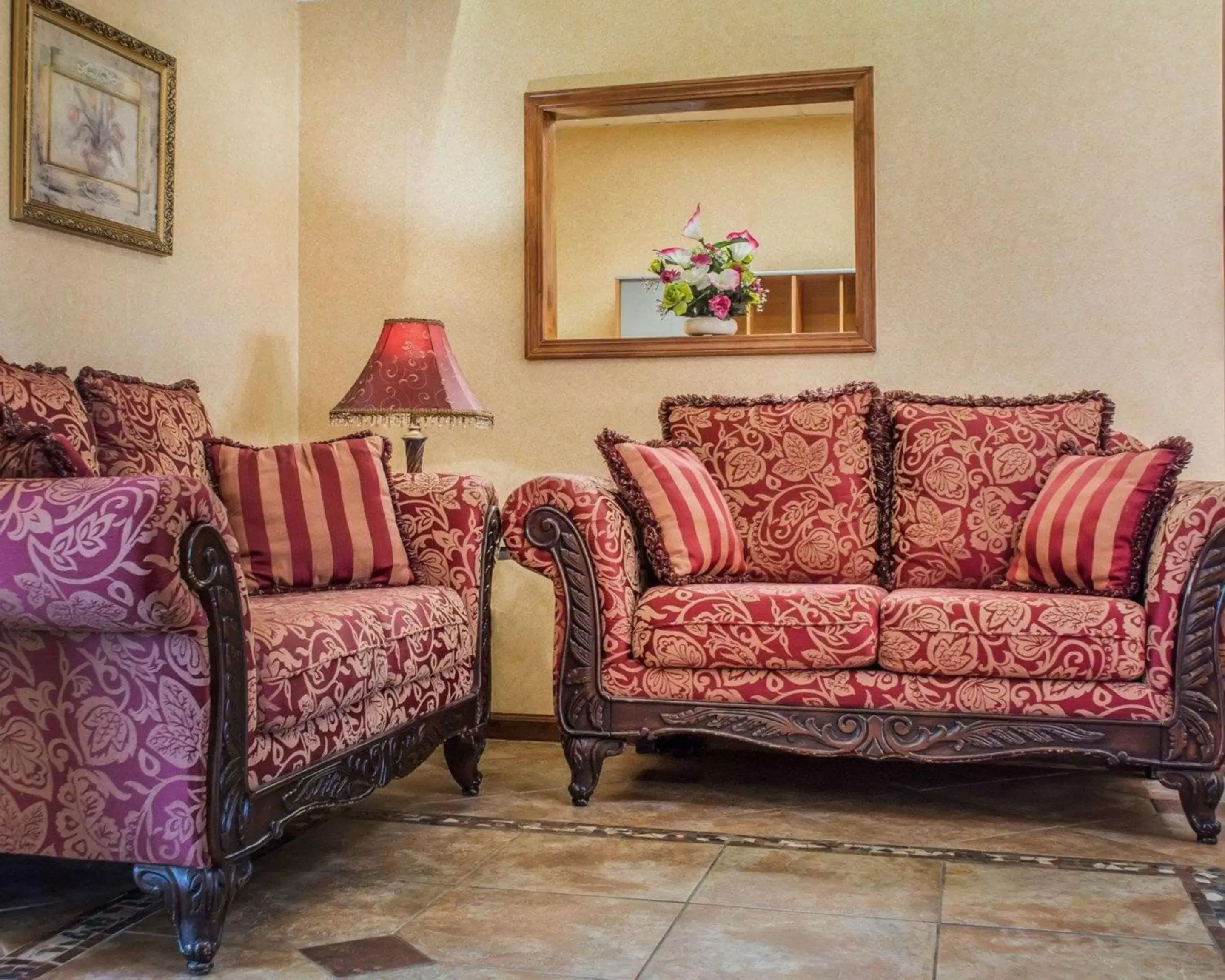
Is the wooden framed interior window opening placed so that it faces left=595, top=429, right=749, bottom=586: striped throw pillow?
yes

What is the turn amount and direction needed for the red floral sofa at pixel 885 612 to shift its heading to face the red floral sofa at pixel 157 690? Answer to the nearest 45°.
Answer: approximately 45° to its right

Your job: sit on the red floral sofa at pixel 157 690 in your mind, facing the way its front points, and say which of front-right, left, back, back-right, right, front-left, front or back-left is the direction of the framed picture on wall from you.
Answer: back-left

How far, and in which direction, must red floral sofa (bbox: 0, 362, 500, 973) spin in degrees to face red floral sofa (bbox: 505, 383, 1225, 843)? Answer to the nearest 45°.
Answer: approximately 45° to its left

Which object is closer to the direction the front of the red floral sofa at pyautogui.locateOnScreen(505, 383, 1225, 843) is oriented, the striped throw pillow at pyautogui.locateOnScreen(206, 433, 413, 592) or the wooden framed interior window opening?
the striped throw pillow

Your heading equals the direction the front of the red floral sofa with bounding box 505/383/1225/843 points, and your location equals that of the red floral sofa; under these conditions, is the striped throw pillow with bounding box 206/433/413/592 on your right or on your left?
on your right

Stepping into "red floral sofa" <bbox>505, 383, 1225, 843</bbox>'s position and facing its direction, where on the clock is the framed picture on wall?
The framed picture on wall is roughly at 3 o'clock from the red floral sofa.
